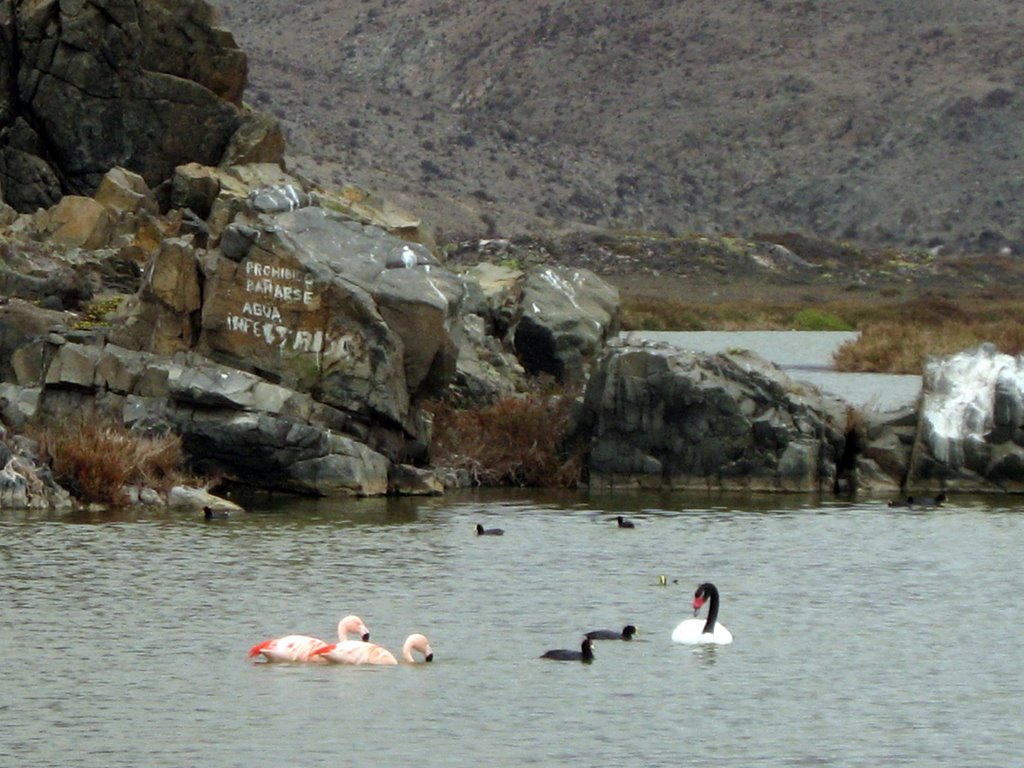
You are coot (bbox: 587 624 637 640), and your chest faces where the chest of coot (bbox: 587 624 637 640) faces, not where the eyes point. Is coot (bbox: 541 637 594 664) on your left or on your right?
on your right

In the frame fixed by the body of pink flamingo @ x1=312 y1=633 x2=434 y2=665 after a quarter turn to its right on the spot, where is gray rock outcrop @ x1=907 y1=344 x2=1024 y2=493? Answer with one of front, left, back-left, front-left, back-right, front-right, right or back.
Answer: back-left

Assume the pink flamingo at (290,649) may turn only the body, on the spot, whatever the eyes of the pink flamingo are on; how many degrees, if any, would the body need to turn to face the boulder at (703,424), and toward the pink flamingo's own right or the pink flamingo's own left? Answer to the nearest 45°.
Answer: approximately 45° to the pink flamingo's own left

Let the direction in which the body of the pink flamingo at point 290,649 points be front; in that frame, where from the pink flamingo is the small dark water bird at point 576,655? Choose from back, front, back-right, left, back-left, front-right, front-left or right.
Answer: front

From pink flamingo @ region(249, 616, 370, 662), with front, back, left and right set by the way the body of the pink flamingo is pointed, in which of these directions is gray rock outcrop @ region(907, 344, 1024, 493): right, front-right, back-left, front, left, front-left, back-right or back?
front-left

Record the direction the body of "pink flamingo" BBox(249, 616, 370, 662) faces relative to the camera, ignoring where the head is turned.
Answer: to the viewer's right

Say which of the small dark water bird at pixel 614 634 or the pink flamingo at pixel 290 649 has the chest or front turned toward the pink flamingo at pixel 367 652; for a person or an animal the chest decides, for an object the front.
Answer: the pink flamingo at pixel 290 649

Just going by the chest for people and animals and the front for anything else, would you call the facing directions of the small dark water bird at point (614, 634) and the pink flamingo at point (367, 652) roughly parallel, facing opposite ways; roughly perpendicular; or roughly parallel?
roughly parallel

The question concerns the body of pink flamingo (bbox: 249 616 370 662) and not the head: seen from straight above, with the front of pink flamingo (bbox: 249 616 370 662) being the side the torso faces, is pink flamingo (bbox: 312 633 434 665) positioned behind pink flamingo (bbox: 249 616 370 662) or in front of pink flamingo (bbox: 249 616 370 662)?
in front

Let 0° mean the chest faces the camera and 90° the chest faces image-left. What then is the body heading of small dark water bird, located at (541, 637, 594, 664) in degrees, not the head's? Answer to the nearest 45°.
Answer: approximately 270°

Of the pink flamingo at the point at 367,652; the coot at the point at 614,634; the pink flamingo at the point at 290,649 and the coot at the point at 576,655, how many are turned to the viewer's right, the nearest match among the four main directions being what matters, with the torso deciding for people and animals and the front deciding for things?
4

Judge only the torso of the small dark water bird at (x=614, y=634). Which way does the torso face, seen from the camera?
to the viewer's right

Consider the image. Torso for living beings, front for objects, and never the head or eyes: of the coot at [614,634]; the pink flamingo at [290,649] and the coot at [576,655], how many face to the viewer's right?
3

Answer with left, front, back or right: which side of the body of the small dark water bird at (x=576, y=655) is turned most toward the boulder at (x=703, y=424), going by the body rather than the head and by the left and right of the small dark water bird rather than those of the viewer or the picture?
left

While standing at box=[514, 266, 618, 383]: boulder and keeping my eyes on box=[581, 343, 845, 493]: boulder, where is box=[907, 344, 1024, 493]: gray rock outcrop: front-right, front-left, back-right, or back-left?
front-left
